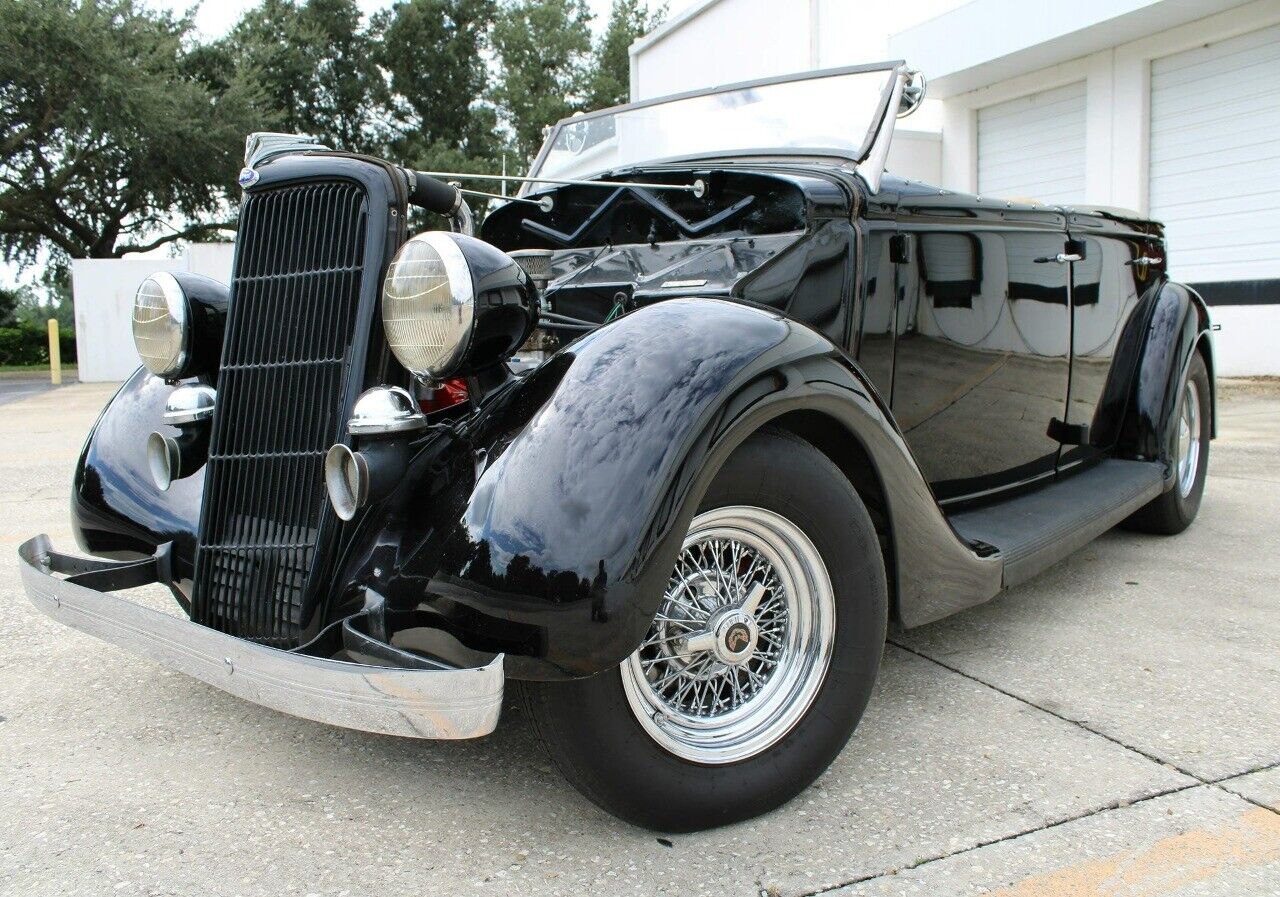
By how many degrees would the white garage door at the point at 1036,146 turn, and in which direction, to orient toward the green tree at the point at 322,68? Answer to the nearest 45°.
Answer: approximately 90° to its right

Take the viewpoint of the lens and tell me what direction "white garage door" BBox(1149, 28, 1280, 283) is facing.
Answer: facing the viewer and to the left of the viewer

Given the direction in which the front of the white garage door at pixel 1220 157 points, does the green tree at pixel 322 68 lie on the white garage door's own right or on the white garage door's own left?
on the white garage door's own right

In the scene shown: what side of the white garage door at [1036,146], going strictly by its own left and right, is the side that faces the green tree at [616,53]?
right

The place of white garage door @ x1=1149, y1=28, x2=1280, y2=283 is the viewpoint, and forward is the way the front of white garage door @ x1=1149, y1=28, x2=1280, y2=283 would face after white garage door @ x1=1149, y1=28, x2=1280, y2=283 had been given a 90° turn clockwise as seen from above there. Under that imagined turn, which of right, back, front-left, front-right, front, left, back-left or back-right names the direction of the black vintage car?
back-left

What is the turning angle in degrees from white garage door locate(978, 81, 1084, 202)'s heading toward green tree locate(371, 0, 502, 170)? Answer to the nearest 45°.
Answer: approximately 90° to its right

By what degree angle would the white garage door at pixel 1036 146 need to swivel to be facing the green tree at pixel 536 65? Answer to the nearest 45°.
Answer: approximately 90° to its right

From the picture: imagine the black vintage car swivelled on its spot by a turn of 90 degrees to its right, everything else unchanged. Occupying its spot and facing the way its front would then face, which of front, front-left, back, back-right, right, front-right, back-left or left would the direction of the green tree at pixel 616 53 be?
front-right

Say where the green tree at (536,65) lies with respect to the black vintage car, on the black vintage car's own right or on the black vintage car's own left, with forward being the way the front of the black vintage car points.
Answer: on the black vintage car's own right

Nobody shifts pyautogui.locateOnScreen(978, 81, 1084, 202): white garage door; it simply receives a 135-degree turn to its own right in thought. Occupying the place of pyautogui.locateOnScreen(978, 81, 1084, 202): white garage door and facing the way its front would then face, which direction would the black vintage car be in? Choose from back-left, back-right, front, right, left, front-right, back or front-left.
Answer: back

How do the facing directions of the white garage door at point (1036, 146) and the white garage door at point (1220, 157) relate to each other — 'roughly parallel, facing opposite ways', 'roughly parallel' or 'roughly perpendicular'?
roughly parallel
